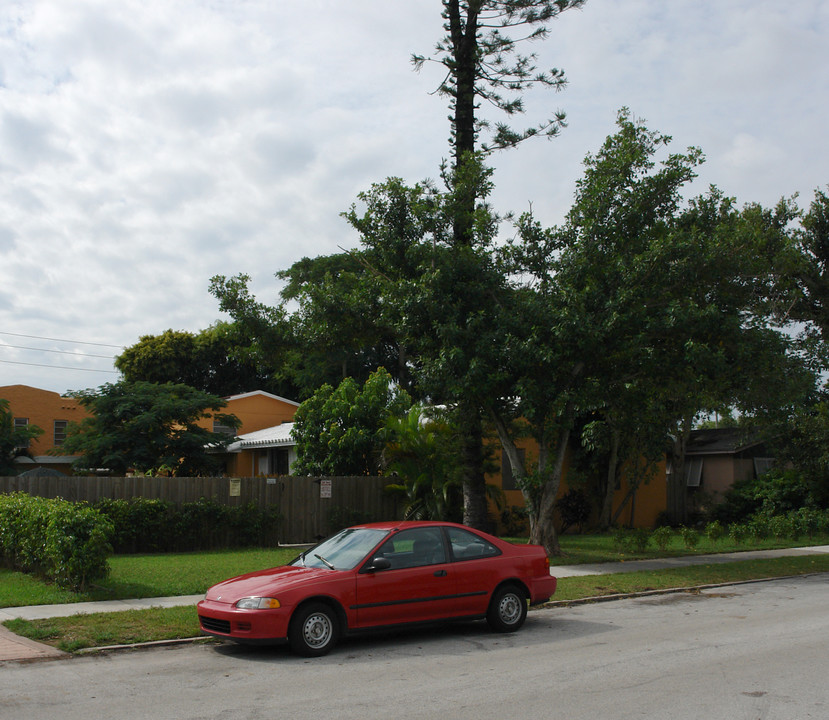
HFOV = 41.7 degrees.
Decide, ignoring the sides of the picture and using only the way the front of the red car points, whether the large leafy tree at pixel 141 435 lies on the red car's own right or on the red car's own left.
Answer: on the red car's own right

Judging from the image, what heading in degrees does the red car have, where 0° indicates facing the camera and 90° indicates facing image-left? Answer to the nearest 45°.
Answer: approximately 45°

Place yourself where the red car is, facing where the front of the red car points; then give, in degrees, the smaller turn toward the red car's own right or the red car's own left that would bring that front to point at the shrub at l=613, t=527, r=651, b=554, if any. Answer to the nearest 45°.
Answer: approximately 180°

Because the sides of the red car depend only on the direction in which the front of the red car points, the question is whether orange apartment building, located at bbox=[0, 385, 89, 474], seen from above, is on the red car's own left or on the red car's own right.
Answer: on the red car's own right

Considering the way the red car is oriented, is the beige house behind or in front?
behind

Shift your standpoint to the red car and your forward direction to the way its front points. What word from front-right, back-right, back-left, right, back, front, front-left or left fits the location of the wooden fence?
back-right

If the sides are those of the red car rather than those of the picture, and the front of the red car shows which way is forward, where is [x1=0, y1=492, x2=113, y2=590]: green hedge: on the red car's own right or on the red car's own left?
on the red car's own right

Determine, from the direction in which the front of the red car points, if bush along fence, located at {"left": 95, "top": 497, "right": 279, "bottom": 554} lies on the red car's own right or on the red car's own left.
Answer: on the red car's own right

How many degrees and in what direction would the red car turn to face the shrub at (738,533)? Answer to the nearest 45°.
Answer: approximately 180°
